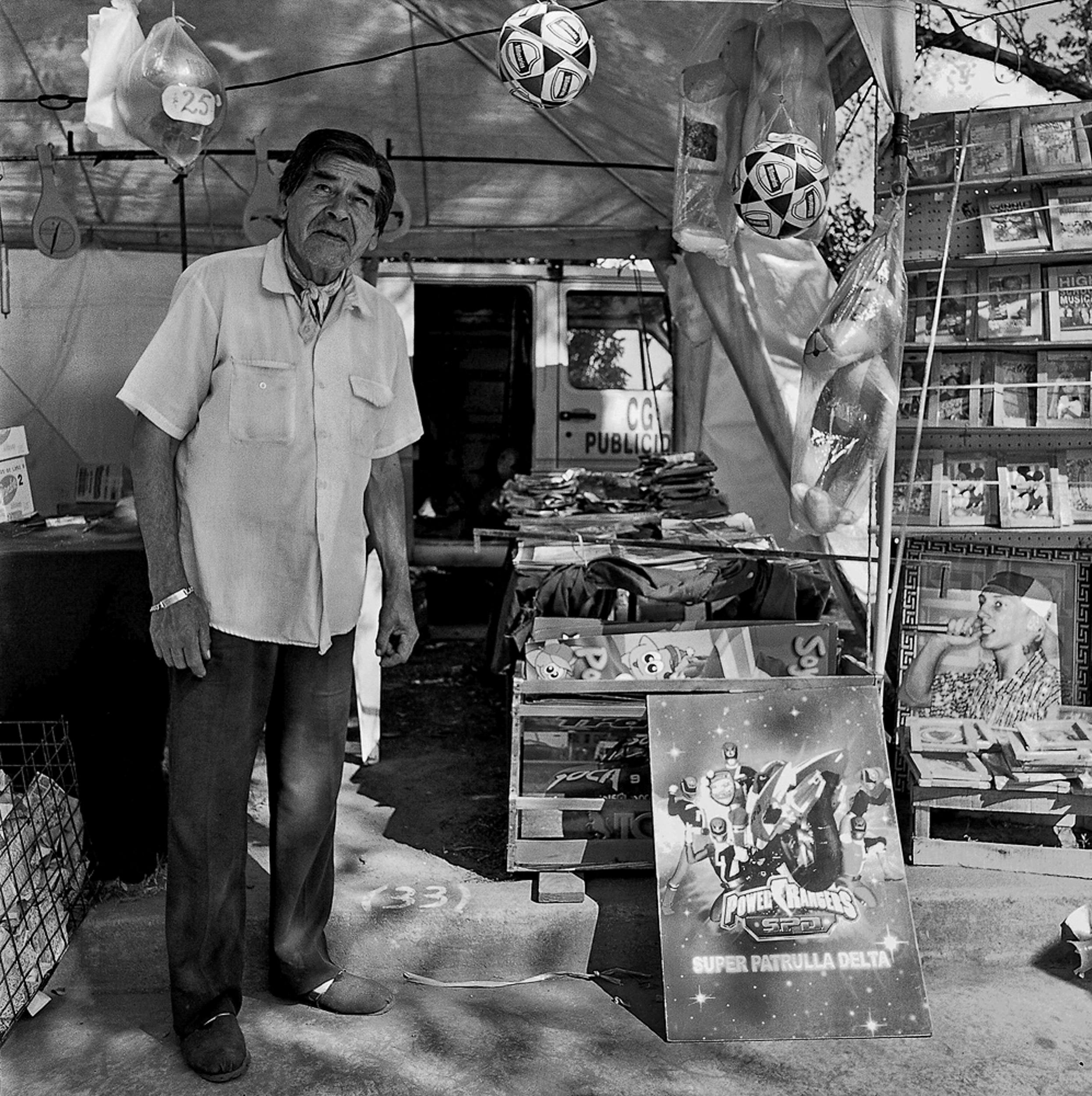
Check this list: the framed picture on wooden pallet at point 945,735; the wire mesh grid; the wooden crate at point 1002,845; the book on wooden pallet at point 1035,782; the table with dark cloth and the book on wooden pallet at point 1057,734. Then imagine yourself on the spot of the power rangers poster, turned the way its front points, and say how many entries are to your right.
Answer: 2

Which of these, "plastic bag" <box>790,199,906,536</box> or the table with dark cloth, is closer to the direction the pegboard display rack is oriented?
the plastic bag

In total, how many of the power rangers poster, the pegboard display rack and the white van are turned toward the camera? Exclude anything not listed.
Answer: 2

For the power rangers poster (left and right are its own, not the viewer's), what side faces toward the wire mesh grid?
right

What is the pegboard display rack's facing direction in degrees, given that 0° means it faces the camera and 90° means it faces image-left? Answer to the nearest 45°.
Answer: approximately 0°

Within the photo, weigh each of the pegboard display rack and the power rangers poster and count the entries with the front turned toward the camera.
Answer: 2

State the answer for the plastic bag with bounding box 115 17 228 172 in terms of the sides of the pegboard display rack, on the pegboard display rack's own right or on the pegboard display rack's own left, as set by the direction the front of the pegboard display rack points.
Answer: on the pegboard display rack's own right
